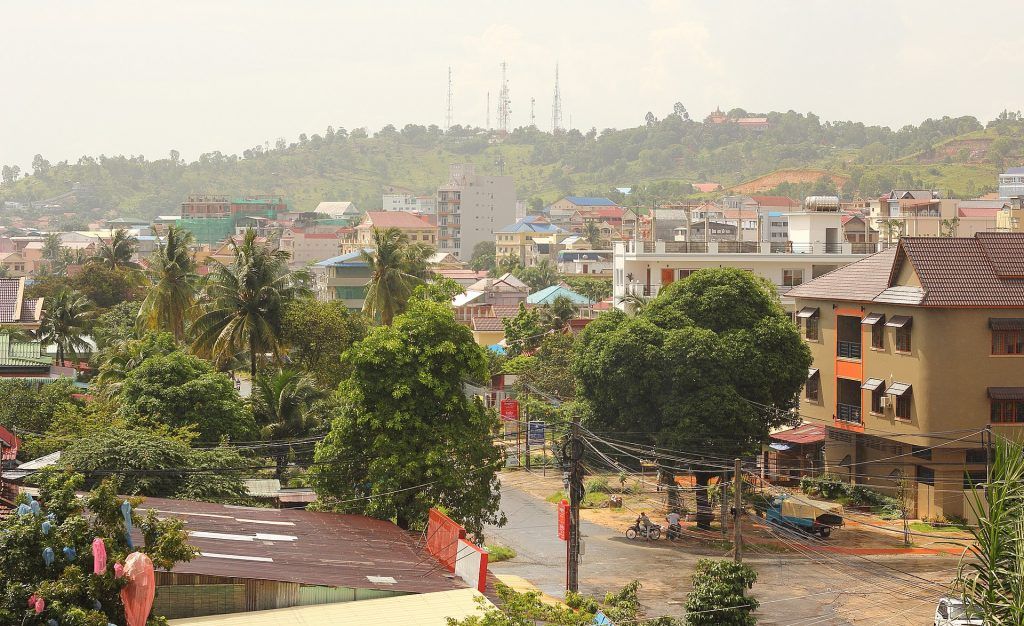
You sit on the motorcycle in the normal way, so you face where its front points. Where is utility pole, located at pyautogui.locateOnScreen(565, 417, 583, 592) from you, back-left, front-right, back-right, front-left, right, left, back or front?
left

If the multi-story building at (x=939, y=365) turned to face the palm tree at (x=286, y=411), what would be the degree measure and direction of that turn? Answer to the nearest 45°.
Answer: approximately 45° to its right

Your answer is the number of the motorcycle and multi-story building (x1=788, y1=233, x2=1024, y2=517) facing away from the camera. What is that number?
0

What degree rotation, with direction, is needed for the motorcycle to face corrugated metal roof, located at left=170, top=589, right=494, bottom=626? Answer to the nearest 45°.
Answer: approximately 90° to its left

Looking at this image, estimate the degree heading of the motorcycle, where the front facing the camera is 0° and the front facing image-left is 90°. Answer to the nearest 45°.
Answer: approximately 90°

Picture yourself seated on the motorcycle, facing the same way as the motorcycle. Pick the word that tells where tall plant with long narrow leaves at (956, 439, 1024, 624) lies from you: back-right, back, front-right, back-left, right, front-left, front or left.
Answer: left

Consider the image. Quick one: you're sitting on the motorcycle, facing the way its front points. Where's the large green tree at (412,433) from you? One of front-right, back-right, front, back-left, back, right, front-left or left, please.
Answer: front-left

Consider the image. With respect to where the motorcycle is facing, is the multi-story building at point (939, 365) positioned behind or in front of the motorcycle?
behind

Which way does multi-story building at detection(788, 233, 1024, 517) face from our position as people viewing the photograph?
facing the viewer and to the left of the viewer

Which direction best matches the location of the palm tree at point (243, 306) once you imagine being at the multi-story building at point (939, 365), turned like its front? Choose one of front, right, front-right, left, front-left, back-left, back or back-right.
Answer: front-right
